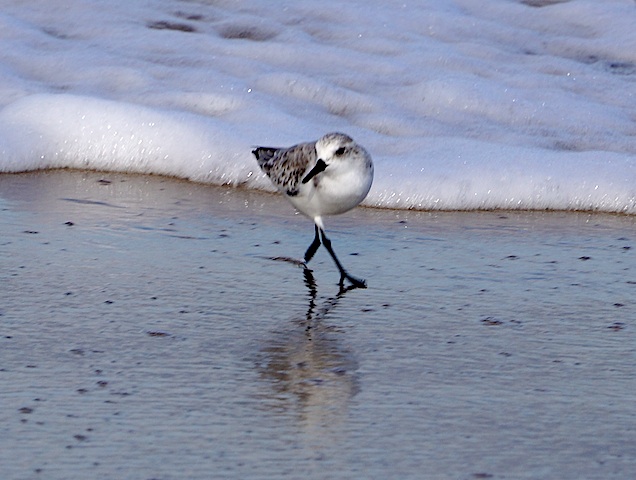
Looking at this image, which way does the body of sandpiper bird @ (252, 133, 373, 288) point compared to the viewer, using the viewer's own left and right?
facing the viewer and to the right of the viewer
